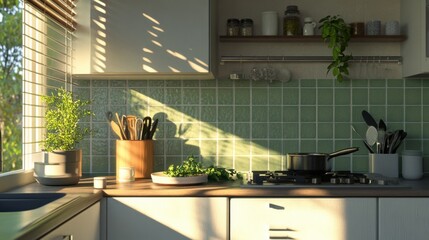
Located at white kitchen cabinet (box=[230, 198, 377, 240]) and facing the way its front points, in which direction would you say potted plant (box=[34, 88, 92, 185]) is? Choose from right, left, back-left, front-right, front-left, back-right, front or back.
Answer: right

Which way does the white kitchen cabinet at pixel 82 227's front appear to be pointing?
to the viewer's right

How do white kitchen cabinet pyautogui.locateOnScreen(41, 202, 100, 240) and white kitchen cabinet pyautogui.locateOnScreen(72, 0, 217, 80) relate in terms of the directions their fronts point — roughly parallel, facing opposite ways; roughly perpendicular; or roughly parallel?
roughly perpendicular

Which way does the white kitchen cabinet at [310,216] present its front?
toward the camera

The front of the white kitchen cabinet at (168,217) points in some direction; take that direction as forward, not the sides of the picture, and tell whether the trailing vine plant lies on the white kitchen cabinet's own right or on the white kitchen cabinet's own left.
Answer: on the white kitchen cabinet's own left

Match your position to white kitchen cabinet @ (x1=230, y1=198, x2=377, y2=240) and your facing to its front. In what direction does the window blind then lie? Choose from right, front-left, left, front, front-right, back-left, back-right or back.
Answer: right

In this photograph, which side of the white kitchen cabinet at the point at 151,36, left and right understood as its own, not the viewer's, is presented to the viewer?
front

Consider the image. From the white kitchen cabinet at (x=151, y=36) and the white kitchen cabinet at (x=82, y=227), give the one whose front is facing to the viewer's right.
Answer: the white kitchen cabinet at (x=82, y=227)

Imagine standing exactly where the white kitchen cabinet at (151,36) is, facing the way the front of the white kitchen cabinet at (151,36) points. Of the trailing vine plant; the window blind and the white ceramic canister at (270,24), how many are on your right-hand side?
1

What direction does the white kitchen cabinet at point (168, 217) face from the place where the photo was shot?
facing the viewer
